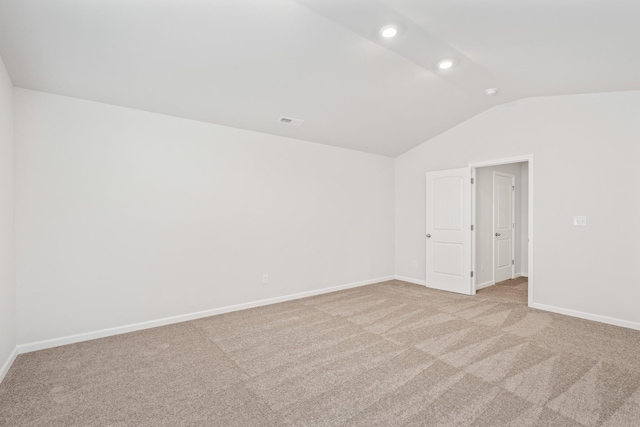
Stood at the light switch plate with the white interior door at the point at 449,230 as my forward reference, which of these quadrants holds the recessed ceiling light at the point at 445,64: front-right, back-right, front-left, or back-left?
front-left

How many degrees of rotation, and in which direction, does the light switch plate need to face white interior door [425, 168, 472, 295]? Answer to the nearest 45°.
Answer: approximately 90° to its right

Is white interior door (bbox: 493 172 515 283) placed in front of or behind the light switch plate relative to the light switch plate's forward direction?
behind

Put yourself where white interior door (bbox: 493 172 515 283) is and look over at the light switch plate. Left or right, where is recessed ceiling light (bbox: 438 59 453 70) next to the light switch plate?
right

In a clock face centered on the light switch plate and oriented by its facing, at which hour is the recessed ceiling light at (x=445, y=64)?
The recessed ceiling light is roughly at 1 o'clock from the light switch plate.

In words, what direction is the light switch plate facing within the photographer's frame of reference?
facing the viewer

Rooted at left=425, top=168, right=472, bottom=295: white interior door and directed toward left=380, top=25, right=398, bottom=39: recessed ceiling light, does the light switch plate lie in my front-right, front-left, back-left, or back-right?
front-left

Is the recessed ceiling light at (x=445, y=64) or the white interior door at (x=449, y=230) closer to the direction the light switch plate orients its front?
the recessed ceiling light

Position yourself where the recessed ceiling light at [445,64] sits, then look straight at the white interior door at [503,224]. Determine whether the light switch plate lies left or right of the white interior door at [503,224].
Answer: right

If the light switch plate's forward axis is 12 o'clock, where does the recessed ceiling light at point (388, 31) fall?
The recessed ceiling light is roughly at 1 o'clock from the light switch plate.
